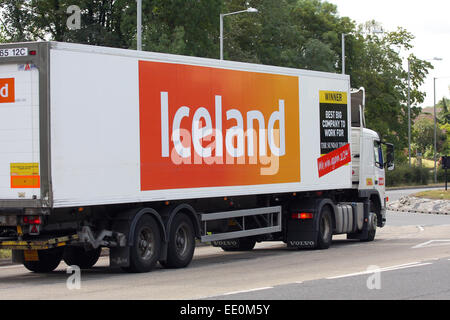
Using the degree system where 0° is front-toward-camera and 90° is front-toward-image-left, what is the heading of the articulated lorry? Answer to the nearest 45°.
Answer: approximately 225°
